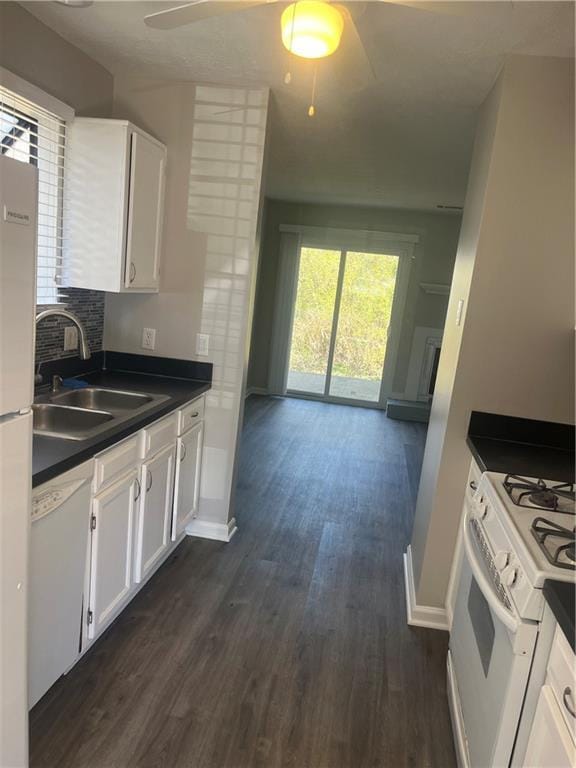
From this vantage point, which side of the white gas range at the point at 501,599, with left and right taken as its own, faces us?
left

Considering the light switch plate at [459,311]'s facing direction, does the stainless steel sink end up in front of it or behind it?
in front

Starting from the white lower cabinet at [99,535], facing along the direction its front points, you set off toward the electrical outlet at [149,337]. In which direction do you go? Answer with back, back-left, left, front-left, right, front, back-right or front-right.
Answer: back-left

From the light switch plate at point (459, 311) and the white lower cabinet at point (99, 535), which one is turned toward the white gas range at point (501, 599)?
the white lower cabinet

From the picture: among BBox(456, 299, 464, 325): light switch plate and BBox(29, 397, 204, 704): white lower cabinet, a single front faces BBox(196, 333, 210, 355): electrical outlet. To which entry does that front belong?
the light switch plate

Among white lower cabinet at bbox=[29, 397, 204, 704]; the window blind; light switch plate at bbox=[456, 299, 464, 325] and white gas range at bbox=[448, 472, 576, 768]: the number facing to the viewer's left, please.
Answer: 2

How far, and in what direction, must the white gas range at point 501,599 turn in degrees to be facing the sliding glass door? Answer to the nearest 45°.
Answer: approximately 45° to its right

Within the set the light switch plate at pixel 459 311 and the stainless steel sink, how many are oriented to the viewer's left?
1

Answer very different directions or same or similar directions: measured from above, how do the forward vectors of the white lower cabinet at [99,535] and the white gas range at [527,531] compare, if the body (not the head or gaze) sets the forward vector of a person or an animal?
very different directions

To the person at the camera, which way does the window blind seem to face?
facing the viewer and to the right of the viewer

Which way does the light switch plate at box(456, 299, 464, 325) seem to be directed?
to the viewer's left
